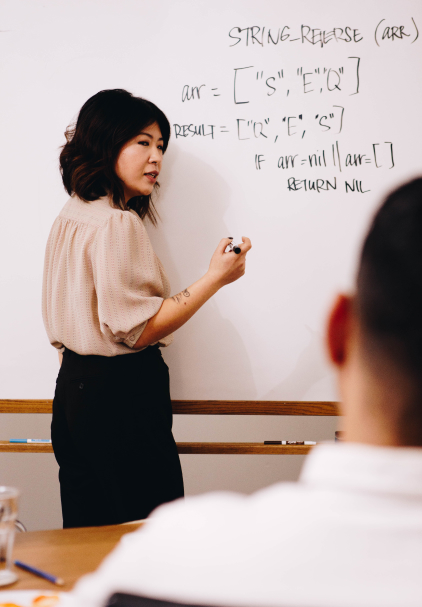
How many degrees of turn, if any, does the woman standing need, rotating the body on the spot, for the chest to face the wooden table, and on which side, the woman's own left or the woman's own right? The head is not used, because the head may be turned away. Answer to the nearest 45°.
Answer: approximately 135° to the woman's own right

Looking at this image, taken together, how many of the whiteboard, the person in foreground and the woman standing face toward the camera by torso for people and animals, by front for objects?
1

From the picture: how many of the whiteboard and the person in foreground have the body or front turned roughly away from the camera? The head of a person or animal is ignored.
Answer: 1

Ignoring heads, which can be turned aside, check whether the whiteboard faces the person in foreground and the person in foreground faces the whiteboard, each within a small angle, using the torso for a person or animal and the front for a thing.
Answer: yes

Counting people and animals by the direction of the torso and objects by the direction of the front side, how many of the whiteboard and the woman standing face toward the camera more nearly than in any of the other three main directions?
1

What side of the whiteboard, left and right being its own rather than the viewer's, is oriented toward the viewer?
front

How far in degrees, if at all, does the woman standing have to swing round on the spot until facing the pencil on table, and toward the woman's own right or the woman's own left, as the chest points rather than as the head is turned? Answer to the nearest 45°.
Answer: approximately 135° to the woman's own right

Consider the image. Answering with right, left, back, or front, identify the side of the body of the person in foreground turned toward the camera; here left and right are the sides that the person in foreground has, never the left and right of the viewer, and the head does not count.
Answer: back

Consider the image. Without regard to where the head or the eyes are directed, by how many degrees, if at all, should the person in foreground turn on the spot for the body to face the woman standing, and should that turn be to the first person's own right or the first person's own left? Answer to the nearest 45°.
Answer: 0° — they already face them

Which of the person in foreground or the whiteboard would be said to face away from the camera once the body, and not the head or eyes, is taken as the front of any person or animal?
the person in foreground

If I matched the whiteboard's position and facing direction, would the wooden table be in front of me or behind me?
in front

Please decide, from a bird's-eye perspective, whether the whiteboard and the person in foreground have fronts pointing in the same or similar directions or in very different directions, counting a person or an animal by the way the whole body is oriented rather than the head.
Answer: very different directions
